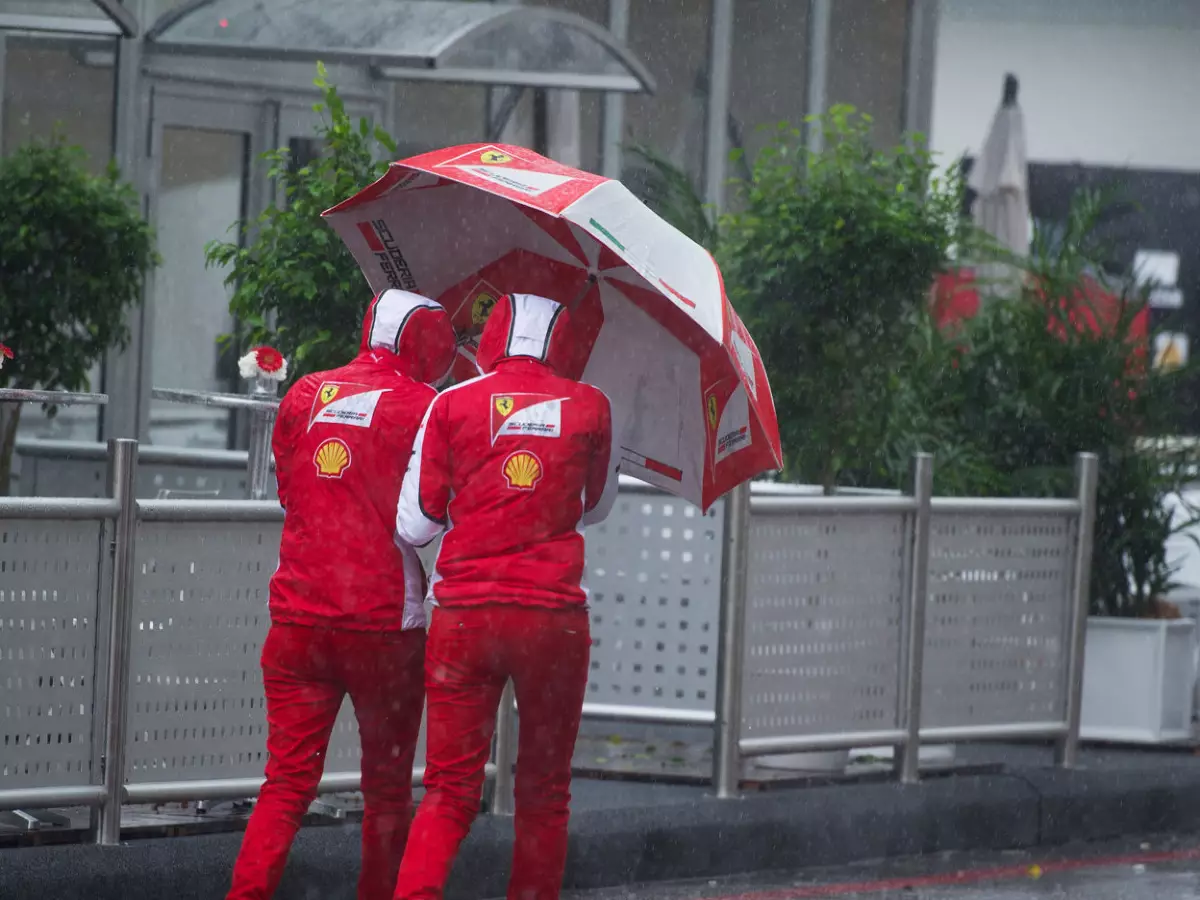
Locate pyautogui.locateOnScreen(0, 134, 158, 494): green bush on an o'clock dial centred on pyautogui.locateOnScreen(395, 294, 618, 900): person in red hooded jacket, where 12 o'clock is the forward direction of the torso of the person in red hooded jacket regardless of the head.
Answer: The green bush is roughly at 11 o'clock from the person in red hooded jacket.

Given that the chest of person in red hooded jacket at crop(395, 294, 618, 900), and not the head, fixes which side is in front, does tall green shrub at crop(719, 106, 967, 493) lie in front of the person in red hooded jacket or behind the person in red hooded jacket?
in front

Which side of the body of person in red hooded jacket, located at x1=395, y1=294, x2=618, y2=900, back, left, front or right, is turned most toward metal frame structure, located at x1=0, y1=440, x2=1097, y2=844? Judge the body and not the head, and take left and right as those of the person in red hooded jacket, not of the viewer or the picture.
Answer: front

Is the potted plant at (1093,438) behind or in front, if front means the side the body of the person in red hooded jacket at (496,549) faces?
in front

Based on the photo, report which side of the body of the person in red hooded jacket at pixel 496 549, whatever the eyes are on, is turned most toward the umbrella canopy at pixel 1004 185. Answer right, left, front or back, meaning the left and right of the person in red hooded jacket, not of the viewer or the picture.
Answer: front

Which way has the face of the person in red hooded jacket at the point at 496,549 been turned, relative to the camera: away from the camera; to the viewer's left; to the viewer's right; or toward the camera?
away from the camera

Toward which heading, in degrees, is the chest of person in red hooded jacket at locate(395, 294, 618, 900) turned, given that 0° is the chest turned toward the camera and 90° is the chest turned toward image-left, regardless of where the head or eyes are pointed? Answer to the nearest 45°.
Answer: approximately 180°
